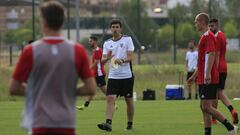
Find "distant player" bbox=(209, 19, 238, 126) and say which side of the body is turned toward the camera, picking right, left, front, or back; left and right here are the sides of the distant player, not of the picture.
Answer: left

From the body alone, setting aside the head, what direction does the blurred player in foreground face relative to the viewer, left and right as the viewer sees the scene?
facing away from the viewer

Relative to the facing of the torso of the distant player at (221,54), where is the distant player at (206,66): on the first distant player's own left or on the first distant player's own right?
on the first distant player's own left

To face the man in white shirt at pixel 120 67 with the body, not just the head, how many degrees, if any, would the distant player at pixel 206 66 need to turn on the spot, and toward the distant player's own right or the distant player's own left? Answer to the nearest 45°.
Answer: approximately 45° to the distant player's own right

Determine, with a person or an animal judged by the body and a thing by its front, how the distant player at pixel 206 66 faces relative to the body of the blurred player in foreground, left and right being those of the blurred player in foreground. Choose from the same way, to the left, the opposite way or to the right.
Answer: to the left

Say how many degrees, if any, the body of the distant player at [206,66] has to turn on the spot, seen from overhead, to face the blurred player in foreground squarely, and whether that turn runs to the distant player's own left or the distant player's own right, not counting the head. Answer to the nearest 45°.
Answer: approximately 90° to the distant player's own left

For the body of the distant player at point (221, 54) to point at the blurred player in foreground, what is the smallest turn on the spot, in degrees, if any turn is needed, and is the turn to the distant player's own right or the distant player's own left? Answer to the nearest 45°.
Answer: approximately 90° to the distant player's own left

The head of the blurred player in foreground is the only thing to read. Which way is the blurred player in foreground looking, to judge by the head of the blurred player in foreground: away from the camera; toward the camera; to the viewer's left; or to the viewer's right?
away from the camera

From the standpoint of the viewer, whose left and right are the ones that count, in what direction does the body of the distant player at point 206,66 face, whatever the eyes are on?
facing to the left of the viewer
